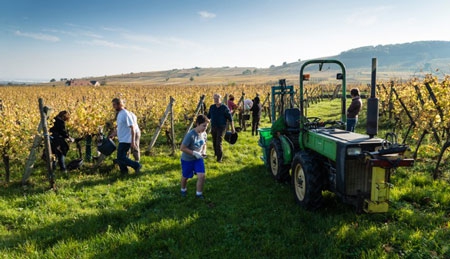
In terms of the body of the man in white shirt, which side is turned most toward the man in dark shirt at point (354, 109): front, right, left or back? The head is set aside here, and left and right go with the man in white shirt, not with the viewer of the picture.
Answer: back

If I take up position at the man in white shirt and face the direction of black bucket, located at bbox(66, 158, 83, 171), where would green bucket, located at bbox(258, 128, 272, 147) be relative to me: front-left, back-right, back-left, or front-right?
back-right

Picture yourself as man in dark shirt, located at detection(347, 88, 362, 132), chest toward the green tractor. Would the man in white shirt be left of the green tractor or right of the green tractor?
right

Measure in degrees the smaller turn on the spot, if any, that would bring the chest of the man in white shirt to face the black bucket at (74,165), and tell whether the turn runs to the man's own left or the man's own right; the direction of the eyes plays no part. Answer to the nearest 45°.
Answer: approximately 45° to the man's own right

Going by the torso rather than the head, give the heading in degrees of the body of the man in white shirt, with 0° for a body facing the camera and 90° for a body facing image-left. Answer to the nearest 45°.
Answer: approximately 90°

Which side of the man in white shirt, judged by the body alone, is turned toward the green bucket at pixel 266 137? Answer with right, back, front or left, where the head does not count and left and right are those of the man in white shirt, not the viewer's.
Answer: back

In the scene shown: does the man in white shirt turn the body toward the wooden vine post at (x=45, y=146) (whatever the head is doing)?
yes
